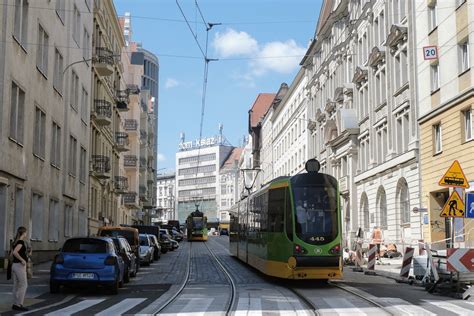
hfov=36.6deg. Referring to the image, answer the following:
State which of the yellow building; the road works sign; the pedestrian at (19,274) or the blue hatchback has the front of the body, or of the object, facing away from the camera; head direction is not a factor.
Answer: the blue hatchback

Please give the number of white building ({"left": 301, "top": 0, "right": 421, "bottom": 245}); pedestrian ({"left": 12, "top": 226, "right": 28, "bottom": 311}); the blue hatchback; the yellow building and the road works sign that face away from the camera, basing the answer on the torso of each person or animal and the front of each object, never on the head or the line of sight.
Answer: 1

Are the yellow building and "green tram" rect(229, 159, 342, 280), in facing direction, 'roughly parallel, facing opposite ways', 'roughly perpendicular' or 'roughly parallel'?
roughly perpendicular

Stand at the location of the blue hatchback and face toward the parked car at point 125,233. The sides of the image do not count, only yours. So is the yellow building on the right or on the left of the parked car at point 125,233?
right

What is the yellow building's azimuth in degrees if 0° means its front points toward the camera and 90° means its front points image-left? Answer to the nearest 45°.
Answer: approximately 45°

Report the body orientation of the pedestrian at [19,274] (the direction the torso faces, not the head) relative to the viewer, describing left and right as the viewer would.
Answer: facing to the right of the viewer

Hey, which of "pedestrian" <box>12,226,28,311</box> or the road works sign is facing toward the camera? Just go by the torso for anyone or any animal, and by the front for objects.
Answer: the road works sign

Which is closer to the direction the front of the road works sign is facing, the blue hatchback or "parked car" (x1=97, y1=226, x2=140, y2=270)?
the blue hatchback

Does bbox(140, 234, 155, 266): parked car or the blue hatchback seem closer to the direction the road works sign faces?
the blue hatchback

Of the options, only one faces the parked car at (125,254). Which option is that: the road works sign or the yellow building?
the yellow building

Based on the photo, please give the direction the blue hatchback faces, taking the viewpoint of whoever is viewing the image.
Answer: facing away from the viewer
